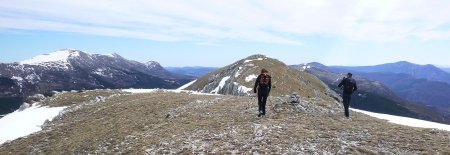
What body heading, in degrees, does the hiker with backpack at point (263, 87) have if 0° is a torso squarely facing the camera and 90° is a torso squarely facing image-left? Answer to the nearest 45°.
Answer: approximately 180°

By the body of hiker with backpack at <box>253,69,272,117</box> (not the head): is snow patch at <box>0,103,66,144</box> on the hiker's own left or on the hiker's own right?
on the hiker's own left
